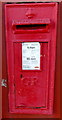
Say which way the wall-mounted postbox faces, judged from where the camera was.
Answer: facing the viewer
